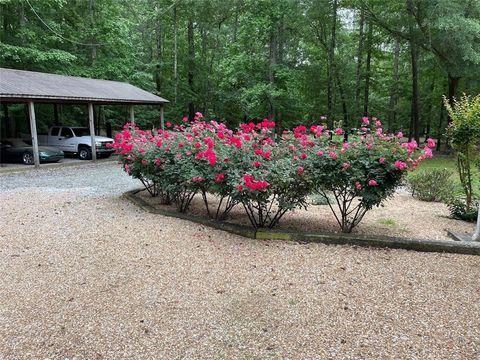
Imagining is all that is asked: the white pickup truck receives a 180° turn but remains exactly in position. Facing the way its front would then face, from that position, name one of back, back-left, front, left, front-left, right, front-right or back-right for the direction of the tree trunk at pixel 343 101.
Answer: back-right

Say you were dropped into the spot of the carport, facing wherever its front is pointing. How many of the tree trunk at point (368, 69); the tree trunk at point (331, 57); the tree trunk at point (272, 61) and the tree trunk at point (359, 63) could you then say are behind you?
0

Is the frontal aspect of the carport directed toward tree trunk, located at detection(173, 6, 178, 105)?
no

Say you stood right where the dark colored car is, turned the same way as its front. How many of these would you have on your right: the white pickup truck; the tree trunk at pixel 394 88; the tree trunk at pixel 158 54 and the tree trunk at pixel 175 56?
0

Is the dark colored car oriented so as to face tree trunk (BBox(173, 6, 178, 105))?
no

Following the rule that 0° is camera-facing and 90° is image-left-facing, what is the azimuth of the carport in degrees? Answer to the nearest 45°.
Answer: approximately 315°

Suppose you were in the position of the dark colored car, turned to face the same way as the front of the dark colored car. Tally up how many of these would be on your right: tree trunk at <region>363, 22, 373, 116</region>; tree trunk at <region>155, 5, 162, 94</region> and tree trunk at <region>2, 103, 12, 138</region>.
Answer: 0

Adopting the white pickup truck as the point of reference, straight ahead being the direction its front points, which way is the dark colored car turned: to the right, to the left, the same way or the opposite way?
the same way

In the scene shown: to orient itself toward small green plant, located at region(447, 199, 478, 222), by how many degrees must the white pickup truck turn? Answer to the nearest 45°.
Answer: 0° — it already faces it

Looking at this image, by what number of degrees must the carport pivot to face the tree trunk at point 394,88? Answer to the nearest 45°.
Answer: approximately 45° to its left

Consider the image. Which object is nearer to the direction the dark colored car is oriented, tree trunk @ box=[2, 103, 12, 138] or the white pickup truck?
the white pickup truck

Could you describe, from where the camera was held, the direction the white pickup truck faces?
facing the viewer and to the right of the viewer

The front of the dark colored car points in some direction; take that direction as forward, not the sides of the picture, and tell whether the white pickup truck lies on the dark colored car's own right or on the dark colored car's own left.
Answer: on the dark colored car's own left

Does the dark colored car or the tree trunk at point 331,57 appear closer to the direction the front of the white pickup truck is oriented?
the tree trunk

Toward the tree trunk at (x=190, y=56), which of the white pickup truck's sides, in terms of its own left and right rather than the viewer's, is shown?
left

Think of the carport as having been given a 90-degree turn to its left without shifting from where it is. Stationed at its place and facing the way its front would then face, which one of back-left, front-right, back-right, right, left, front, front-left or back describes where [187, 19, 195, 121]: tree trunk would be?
front

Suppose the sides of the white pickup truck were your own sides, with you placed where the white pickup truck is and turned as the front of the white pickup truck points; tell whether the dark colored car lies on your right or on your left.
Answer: on your right
